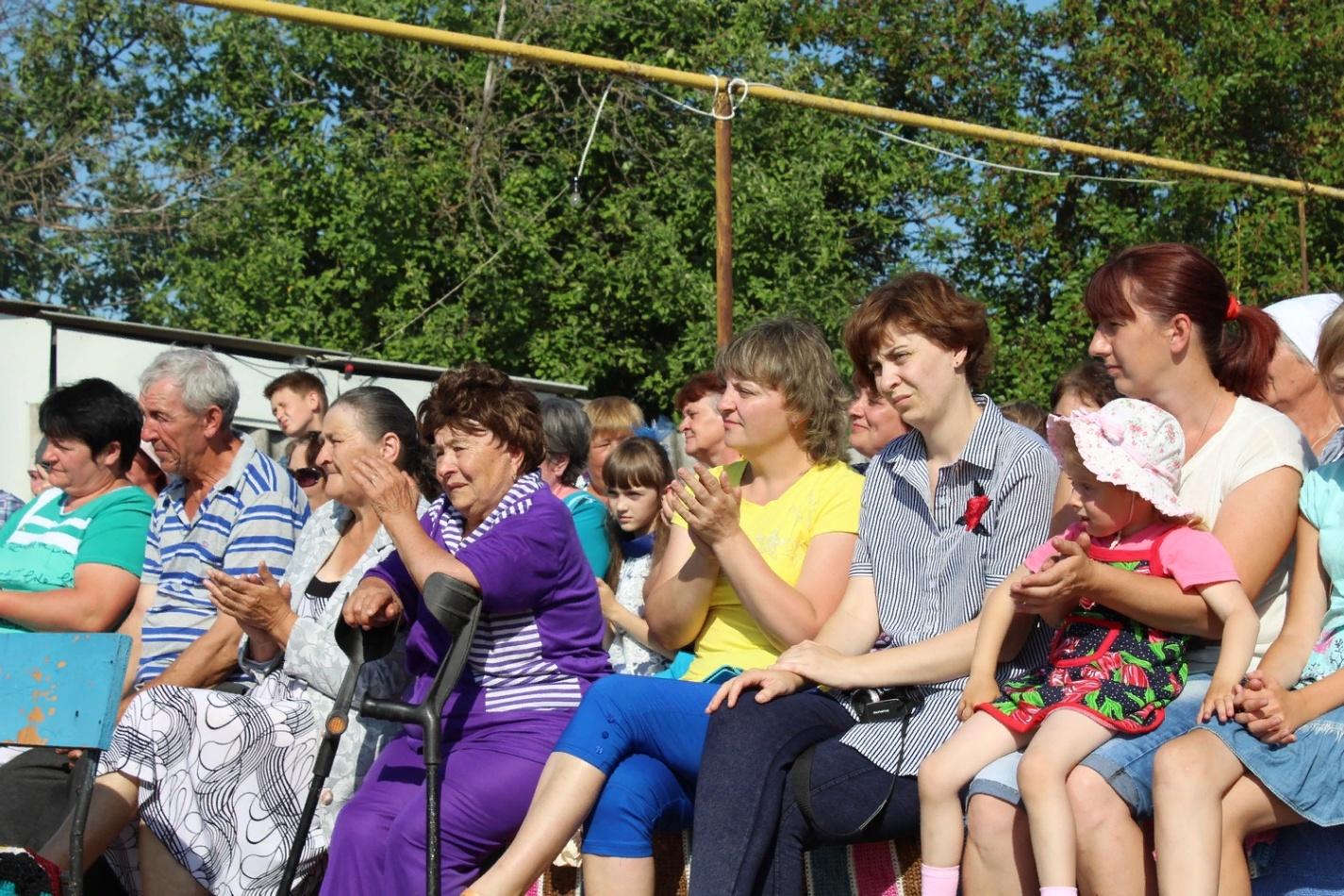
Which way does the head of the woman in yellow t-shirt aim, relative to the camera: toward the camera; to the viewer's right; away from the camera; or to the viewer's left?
to the viewer's left

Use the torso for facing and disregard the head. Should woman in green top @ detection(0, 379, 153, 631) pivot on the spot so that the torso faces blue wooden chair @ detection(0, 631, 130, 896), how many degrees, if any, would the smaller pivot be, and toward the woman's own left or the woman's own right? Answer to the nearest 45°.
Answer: approximately 45° to the woman's own left

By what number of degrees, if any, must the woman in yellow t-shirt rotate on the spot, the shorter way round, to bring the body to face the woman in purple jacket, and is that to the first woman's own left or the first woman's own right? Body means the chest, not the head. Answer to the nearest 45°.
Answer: approximately 45° to the first woman's own right

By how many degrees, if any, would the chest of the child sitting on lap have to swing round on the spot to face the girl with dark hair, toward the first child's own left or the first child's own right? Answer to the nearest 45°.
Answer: approximately 90° to the first child's own right

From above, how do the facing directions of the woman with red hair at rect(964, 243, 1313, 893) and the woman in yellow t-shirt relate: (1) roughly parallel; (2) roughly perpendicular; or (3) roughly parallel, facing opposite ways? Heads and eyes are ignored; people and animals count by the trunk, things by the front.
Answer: roughly parallel

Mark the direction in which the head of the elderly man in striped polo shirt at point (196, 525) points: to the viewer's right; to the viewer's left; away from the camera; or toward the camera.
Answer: to the viewer's left

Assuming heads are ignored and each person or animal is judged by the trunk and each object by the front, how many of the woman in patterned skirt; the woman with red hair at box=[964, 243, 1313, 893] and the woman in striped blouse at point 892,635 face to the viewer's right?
0

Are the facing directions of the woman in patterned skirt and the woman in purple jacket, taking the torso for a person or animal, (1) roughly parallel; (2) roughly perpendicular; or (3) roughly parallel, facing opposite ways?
roughly parallel

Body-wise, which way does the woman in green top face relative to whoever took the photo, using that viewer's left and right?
facing the viewer and to the left of the viewer

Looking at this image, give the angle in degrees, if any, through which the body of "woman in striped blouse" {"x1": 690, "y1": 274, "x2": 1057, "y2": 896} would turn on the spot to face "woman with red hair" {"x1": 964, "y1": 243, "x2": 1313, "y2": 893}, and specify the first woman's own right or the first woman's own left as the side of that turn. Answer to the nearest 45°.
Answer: approximately 135° to the first woman's own left

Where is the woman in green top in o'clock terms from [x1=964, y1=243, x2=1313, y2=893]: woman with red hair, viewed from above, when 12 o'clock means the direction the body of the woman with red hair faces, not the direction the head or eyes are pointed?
The woman in green top is roughly at 2 o'clock from the woman with red hair.

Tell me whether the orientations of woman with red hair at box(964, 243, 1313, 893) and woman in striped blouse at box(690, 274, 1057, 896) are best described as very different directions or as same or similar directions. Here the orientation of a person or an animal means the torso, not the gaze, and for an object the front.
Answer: same or similar directions

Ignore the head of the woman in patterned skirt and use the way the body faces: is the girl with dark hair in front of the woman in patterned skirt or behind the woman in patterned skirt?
behind

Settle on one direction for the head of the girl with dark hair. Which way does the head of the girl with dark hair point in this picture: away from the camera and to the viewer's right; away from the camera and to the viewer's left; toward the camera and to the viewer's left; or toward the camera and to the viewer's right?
toward the camera and to the viewer's left

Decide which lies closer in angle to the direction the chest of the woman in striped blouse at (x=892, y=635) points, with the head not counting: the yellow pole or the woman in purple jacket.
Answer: the woman in purple jacket
